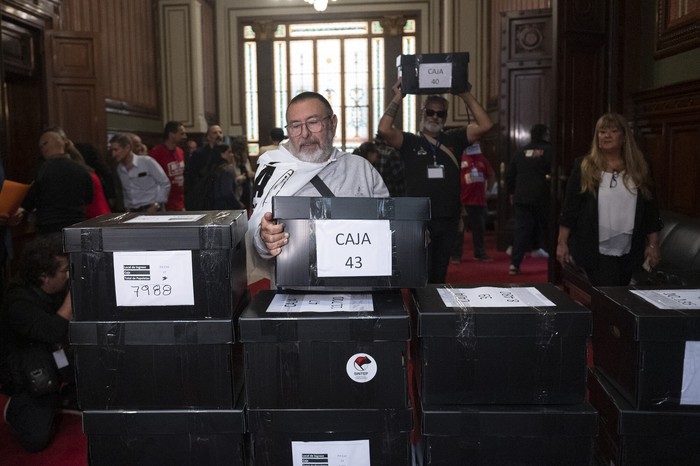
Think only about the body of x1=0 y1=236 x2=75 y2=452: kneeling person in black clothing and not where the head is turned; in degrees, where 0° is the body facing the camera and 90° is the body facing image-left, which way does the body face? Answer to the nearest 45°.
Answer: approximately 270°

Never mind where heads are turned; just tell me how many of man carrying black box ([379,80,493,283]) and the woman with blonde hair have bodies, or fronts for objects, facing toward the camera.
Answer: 2

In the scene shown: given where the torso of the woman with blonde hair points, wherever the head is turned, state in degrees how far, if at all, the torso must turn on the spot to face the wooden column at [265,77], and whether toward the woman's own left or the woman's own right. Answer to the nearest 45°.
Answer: approximately 135° to the woman's own right

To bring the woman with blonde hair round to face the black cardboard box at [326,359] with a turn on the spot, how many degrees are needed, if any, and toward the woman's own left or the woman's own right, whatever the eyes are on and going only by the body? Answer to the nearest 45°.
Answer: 0° — they already face it

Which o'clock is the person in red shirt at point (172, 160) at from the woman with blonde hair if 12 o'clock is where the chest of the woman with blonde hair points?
The person in red shirt is roughly at 4 o'clock from the woman with blonde hair.

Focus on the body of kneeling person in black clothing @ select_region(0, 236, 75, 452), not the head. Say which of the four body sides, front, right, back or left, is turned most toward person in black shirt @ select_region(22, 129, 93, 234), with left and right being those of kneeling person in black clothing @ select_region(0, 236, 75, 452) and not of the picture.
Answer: left

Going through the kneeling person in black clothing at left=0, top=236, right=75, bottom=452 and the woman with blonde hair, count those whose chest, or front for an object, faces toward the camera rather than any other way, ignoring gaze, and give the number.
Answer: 1

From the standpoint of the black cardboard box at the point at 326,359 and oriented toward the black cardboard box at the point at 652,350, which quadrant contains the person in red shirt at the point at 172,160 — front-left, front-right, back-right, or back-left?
back-left

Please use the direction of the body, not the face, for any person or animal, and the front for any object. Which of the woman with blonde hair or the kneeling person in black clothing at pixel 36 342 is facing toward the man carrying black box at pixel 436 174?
the kneeling person in black clothing

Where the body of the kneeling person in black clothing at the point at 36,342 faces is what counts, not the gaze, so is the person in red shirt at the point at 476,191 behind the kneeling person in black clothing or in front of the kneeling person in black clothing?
in front

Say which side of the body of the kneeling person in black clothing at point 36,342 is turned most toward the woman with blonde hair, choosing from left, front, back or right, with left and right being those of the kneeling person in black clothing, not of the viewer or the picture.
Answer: front

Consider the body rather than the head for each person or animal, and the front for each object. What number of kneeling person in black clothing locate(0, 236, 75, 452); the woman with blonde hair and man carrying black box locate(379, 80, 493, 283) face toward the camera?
2

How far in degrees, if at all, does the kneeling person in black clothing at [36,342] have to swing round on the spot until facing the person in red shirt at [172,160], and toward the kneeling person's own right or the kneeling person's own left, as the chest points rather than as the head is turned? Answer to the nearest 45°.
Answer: approximately 90° to the kneeling person's own left

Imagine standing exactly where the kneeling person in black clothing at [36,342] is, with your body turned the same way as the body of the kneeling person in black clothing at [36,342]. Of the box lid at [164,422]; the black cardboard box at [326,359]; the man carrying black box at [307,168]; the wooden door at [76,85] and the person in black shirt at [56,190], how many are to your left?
2

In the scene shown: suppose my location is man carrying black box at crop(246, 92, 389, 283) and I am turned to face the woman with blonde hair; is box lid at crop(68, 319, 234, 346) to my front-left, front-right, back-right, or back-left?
back-right
